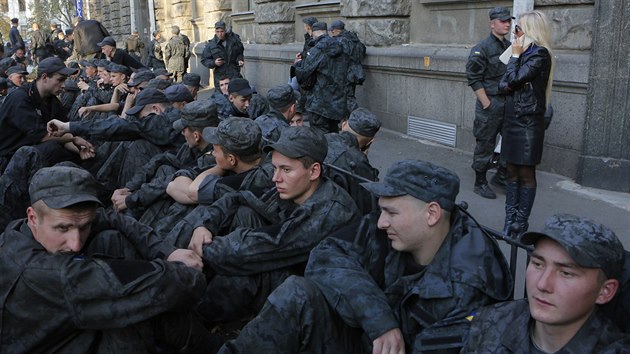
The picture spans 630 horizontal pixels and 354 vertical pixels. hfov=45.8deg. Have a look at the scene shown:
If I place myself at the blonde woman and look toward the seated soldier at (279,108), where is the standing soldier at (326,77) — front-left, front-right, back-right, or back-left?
front-right

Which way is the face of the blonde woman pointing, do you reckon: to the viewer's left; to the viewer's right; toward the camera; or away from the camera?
to the viewer's left

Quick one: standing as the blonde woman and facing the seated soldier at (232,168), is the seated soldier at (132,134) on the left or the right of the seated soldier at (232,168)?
right

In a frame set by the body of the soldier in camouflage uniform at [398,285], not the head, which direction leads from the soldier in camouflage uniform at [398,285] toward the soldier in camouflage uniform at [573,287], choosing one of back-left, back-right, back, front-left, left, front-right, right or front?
left

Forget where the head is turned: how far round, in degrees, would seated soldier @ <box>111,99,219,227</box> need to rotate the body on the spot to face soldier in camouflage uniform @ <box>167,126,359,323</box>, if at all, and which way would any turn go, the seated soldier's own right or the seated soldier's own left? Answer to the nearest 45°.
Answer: approximately 90° to the seated soldier's own left

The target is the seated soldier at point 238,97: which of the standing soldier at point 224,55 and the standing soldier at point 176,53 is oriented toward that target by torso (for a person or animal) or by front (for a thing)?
the standing soldier at point 224,55

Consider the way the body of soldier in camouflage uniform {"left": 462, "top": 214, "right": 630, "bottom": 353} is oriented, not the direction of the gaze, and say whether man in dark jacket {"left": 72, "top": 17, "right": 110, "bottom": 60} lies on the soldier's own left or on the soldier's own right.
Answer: on the soldier's own right

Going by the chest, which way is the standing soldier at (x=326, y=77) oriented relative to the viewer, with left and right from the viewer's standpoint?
facing away from the viewer and to the left of the viewer

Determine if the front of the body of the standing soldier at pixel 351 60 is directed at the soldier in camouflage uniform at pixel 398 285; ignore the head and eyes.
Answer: no

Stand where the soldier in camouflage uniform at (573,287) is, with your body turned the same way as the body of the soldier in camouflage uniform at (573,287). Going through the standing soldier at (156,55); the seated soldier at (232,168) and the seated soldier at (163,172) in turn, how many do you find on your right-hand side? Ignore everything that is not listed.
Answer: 3

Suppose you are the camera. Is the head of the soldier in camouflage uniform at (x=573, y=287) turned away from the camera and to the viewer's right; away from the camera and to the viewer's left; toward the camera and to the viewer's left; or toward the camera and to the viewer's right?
toward the camera and to the viewer's left

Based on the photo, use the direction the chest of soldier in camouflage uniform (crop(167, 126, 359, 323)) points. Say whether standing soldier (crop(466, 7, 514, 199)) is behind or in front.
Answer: behind

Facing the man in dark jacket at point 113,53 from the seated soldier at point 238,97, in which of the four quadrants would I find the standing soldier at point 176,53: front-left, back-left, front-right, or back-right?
front-right

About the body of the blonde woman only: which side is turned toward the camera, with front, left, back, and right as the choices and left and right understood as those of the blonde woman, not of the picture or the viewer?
left

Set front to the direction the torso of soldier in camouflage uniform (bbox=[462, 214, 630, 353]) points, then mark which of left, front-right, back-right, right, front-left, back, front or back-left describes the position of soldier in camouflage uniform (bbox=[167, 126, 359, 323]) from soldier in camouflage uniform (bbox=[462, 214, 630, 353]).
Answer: right

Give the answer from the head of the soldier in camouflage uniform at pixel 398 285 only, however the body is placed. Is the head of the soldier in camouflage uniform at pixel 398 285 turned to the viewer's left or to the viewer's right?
to the viewer's left

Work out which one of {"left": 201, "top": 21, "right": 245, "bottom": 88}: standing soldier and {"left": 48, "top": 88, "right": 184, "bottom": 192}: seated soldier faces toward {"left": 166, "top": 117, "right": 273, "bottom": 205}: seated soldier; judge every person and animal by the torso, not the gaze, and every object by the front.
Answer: the standing soldier

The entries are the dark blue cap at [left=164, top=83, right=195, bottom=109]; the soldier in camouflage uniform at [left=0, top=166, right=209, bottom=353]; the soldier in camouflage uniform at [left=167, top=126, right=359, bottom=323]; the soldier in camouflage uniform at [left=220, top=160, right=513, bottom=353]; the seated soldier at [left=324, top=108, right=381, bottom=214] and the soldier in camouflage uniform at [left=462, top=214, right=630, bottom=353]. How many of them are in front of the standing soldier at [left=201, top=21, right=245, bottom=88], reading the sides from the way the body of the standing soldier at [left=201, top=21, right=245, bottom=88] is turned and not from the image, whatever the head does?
6

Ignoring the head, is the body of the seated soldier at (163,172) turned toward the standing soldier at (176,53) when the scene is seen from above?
no
